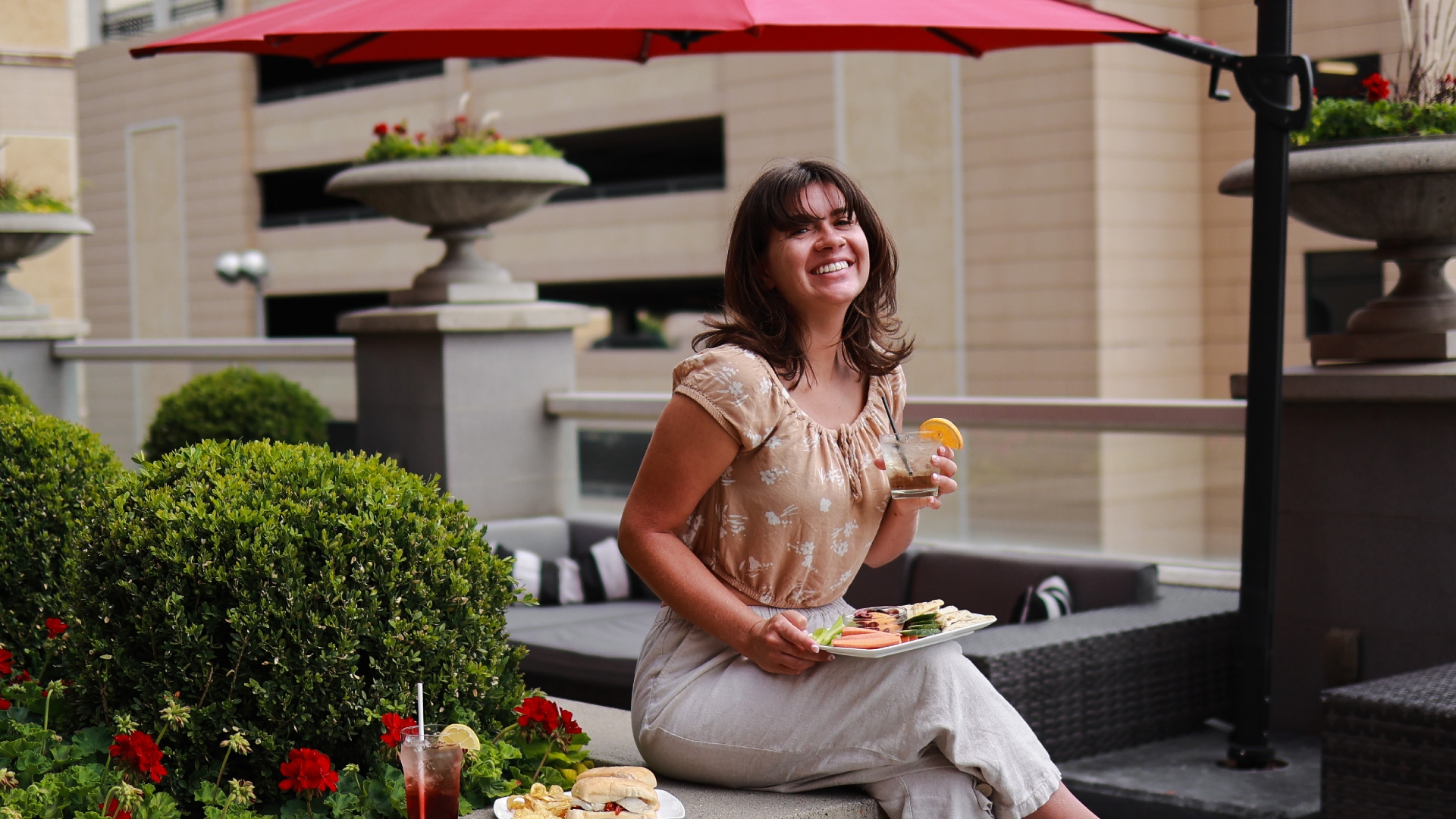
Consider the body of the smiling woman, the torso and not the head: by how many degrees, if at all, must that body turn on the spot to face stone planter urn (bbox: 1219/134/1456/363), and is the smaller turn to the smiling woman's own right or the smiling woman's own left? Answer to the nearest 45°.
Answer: approximately 90° to the smiling woman's own left

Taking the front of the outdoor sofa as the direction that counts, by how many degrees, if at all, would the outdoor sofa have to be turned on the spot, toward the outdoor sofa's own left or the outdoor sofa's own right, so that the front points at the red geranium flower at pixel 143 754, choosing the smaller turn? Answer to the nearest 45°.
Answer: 0° — it already faces it

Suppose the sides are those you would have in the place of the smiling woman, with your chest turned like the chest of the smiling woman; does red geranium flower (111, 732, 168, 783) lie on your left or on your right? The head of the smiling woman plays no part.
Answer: on your right

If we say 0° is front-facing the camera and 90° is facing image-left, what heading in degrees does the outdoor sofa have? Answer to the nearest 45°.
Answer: approximately 45°

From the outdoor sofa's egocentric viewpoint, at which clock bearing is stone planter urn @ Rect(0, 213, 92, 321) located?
The stone planter urn is roughly at 3 o'clock from the outdoor sofa.

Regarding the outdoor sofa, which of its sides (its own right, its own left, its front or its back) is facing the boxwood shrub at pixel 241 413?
right

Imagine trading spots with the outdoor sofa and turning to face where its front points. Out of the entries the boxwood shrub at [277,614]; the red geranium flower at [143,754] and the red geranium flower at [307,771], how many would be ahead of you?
3

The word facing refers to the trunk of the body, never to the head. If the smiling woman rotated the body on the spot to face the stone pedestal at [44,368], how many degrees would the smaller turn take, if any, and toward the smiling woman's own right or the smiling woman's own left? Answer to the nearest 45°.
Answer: approximately 180°
